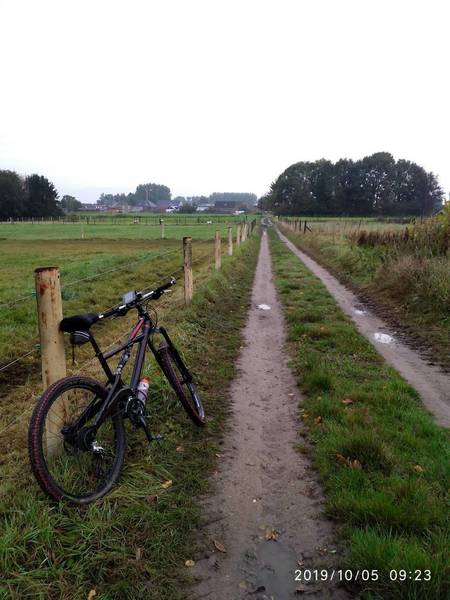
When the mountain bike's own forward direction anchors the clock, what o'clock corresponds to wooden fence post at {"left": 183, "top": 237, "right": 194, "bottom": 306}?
The wooden fence post is roughly at 11 o'clock from the mountain bike.

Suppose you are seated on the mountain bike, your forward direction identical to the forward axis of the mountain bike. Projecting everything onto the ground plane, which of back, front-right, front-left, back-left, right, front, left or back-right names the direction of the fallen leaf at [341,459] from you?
front-right

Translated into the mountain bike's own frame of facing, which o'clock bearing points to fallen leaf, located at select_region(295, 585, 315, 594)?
The fallen leaf is roughly at 3 o'clock from the mountain bike.

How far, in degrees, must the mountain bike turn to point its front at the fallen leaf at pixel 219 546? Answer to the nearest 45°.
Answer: approximately 90° to its right

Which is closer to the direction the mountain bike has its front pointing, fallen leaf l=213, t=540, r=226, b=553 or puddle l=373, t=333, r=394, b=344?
the puddle

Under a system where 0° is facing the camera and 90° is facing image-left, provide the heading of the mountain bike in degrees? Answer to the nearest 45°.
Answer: approximately 225°

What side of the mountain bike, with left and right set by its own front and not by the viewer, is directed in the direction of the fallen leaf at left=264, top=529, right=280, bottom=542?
right

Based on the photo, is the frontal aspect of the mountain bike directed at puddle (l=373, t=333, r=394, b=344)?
yes

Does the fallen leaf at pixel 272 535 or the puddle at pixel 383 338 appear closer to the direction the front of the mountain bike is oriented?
the puddle
